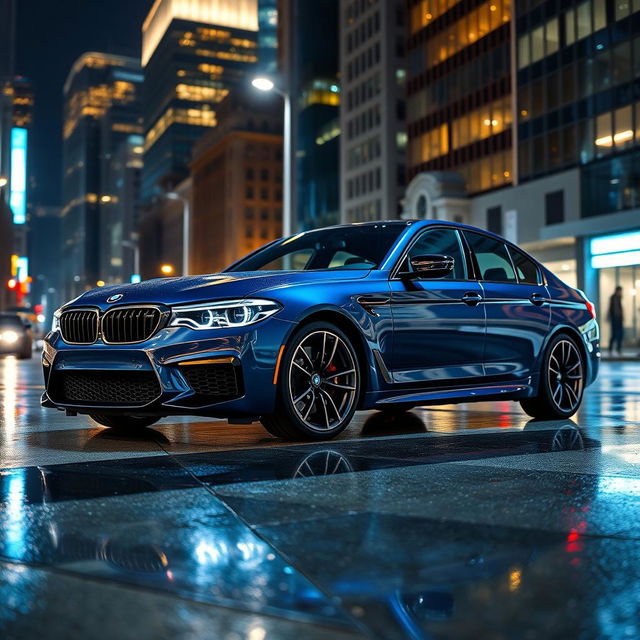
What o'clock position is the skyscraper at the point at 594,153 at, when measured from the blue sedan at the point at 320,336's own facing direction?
The skyscraper is roughly at 5 o'clock from the blue sedan.

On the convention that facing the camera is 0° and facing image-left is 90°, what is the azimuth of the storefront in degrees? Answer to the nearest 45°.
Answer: approximately 45°

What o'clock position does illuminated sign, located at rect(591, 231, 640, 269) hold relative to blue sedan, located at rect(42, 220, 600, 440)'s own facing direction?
The illuminated sign is roughly at 5 o'clock from the blue sedan.

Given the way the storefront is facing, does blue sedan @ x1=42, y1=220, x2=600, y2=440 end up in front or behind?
in front

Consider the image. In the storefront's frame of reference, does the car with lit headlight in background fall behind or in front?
in front

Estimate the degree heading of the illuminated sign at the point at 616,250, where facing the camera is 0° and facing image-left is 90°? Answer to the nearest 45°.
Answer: approximately 45°

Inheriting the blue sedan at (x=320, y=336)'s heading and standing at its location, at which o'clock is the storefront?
The storefront is roughly at 5 o'clock from the blue sedan.

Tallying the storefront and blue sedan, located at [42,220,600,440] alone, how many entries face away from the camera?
0
